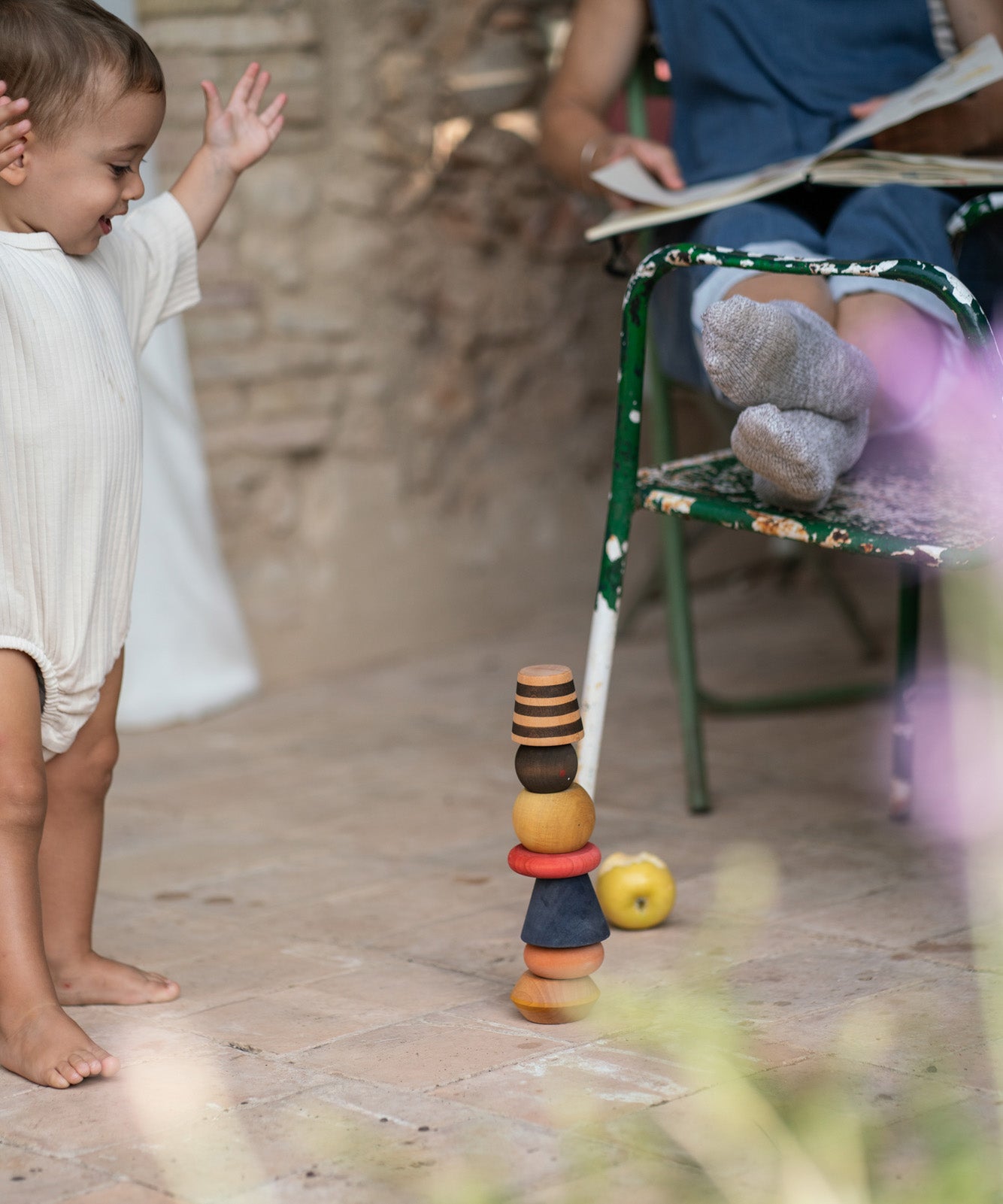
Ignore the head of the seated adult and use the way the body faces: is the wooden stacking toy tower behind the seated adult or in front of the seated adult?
in front

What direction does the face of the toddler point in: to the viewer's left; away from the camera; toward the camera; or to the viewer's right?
to the viewer's right

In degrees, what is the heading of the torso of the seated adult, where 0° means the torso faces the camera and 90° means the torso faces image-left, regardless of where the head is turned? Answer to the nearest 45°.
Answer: approximately 0°
